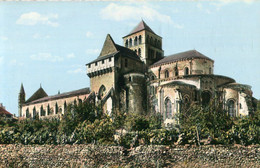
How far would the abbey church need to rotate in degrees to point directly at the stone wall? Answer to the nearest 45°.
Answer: approximately 135° to its left

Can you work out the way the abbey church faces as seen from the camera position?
facing away from the viewer and to the left of the viewer
